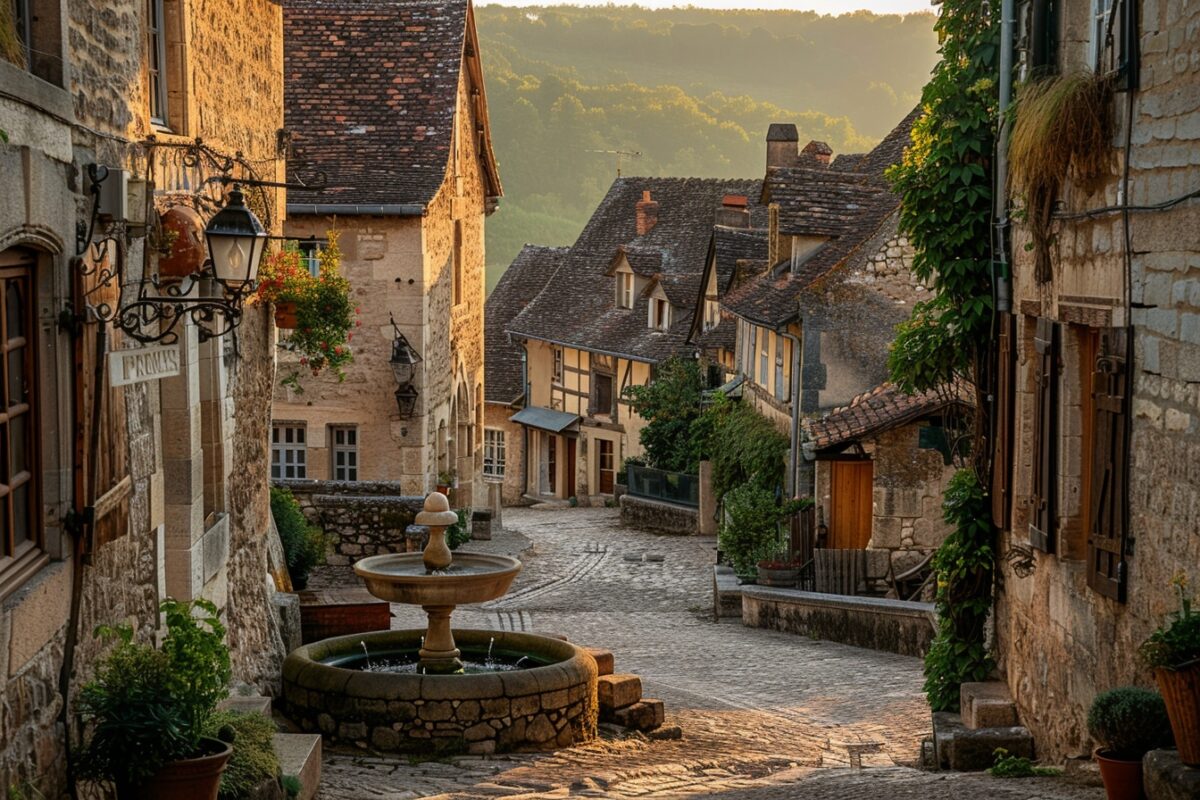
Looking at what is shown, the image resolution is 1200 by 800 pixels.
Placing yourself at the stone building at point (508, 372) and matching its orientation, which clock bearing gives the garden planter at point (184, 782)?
The garden planter is roughly at 12 o'clock from the stone building.

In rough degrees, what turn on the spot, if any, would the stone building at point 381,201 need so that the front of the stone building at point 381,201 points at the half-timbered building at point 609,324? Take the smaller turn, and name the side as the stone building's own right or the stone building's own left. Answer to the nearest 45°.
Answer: approximately 180°

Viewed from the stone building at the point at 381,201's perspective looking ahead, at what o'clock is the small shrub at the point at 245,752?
The small shrub is roughly at 12 o'clock from the stone building.

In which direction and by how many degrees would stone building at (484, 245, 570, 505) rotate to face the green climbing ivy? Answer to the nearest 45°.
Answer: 0° — it already faces it

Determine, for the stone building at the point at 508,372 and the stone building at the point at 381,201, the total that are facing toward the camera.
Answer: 2

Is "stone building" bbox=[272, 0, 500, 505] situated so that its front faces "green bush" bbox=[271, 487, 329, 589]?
yes

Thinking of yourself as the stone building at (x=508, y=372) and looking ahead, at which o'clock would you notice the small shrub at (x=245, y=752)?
The small shrub is roughly at 12 o'clock from the stone building.

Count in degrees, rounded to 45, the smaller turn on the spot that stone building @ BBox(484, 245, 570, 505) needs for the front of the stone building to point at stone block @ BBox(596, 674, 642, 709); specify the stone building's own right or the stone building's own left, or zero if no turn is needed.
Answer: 0° — it already faces it

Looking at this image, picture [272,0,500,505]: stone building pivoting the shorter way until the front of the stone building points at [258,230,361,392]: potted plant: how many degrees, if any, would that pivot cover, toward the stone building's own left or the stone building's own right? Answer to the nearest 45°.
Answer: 0° — it already faces it
